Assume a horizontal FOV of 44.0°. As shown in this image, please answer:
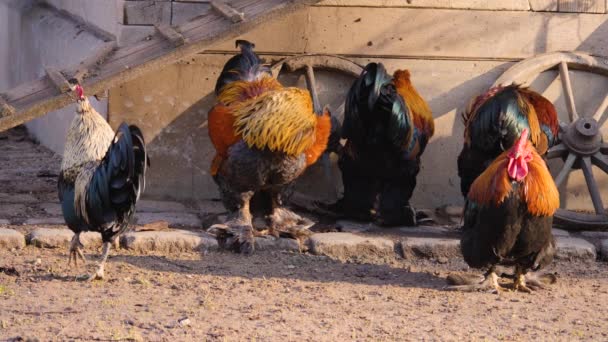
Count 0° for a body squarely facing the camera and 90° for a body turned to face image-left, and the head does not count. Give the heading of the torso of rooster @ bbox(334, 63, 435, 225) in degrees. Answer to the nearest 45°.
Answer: approximately 225°

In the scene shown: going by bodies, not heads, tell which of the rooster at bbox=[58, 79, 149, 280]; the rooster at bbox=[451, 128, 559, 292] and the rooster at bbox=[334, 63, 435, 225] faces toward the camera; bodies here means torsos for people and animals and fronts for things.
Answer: the rooster at bbox=[451, 128, 559, 292]

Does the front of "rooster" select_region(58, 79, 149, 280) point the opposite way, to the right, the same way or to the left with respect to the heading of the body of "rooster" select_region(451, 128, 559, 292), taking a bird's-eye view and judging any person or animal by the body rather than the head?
to the right

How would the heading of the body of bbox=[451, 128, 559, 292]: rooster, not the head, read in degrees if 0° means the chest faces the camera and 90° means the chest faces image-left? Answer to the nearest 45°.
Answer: approximately 0°

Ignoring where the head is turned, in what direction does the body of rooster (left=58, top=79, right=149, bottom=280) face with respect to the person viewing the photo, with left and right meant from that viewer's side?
facing away from the viewer and to the left of the viewer

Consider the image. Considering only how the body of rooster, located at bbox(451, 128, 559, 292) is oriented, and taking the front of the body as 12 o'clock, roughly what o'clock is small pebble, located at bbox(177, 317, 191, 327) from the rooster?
The small pebble is roughly at 2 o'clock from the rooster.

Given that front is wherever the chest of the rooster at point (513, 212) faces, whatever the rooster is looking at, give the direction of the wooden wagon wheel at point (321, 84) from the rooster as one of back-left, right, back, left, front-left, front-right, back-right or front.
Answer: back-right

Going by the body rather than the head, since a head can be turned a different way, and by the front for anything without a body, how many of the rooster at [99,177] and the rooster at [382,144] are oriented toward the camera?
0
